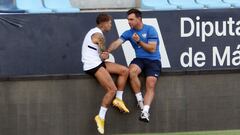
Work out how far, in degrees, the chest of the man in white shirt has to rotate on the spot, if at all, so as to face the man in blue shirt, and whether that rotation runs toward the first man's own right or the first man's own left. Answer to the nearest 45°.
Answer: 0° — they already face them

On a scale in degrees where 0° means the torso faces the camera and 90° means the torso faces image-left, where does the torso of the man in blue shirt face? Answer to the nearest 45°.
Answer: approximately 45°

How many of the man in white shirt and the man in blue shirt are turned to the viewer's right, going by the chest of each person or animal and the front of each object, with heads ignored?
1

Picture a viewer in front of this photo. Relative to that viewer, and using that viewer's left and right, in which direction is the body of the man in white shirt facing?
facing to the right of the viewer
